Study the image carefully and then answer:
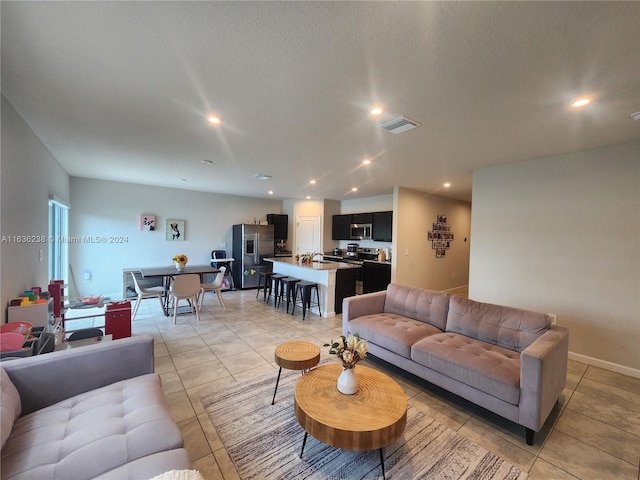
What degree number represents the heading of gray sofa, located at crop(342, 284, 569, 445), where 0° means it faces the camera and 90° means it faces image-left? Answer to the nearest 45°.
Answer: approximately 45°

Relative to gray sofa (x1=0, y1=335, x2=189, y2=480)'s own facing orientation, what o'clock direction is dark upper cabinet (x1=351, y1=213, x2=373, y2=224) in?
The dark upper cabinet is roughly at 11 o'clock from the gray sofa.

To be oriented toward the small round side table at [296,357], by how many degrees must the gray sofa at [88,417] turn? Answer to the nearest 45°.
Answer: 0° — it already faces it

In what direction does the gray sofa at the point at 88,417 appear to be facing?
to the viewer's right

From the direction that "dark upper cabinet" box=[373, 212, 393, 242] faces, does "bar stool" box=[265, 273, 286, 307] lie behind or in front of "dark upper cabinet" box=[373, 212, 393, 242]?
in front

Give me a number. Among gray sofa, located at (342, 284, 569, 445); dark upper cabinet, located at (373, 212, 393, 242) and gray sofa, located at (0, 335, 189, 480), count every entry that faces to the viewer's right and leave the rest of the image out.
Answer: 1

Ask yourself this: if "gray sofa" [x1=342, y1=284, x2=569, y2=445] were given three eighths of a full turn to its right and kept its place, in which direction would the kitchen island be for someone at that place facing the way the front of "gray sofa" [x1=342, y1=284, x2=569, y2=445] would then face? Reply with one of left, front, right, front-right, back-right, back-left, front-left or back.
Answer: front-left

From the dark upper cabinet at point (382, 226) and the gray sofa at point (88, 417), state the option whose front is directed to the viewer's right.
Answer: the gray sofa

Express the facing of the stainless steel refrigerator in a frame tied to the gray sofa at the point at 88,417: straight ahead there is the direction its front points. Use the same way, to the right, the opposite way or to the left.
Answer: to the right

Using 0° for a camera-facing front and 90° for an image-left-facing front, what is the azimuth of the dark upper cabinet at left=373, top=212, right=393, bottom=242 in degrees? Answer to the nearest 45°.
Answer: approximately 45°

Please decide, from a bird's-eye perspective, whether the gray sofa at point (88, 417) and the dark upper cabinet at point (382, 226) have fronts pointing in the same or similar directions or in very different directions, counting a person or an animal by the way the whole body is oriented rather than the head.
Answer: very different directions

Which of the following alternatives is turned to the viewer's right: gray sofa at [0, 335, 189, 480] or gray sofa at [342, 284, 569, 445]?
gray sofa at [0, 335, 189, 480]
